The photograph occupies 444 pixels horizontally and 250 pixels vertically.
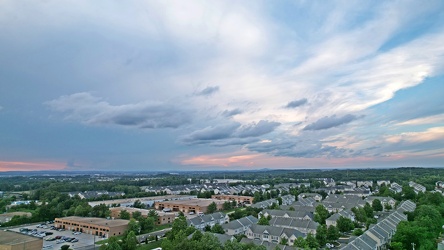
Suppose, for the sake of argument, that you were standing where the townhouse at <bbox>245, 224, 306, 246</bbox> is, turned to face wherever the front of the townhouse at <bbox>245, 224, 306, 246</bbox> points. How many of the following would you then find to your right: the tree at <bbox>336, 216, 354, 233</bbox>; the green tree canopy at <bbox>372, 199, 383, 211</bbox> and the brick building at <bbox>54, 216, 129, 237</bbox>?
1

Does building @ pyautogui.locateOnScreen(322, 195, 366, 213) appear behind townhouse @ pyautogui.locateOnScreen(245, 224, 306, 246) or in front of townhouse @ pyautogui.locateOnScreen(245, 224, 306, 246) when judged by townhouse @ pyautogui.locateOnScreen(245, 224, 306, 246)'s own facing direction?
behind

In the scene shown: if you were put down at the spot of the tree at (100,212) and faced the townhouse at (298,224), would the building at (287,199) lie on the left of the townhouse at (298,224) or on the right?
left

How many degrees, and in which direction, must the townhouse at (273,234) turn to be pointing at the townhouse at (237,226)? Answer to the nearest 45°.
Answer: approximately 135° to its right

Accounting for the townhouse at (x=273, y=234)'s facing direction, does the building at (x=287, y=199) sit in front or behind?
behind

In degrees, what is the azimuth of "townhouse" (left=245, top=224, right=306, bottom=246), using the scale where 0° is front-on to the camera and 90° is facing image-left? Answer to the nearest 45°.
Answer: approximately 0°

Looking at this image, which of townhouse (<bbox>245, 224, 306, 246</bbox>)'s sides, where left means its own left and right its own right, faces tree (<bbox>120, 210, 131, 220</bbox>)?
right

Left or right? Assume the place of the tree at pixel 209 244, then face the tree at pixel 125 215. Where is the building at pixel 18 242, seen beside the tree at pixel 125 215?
left

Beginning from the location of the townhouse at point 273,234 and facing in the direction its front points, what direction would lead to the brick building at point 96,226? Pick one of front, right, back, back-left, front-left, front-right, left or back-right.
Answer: right

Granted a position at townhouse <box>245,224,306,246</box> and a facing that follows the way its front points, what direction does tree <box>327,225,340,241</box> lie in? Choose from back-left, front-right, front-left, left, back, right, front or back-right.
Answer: left
